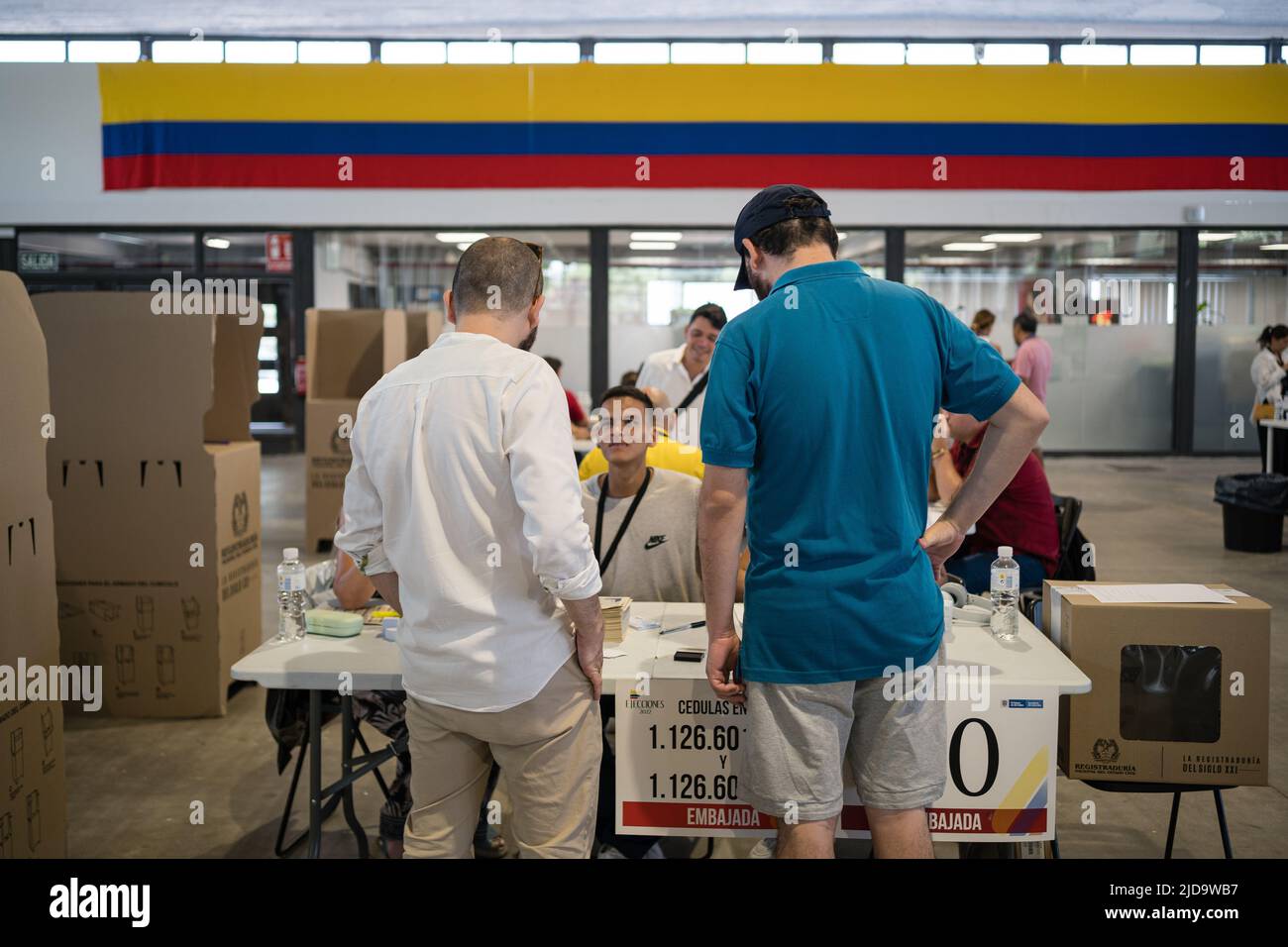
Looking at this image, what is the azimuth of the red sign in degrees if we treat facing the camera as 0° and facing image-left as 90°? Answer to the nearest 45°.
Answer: approximately 0°

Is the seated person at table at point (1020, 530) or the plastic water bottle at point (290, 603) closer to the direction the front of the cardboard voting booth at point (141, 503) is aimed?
the seated person at table
